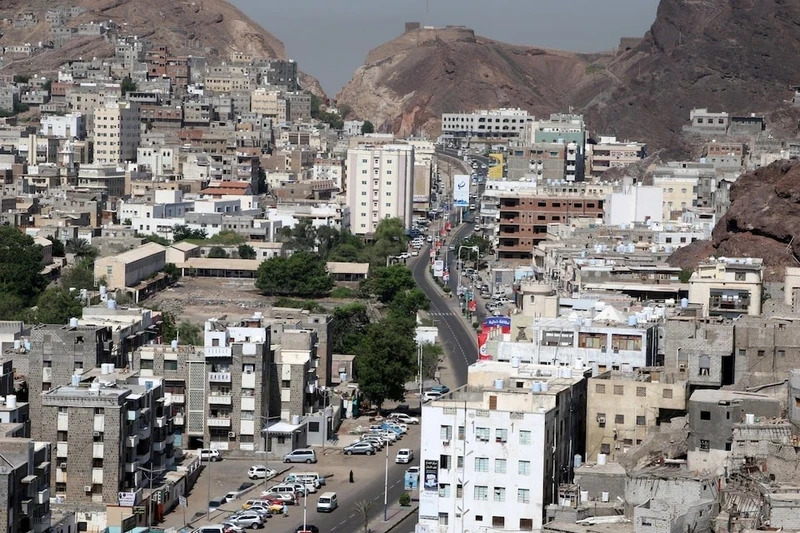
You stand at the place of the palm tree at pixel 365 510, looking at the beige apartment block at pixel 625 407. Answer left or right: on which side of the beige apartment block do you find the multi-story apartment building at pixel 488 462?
right

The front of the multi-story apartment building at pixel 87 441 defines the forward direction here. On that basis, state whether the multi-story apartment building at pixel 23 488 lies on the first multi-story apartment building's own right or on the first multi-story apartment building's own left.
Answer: on the first multi-story apartment building's own right

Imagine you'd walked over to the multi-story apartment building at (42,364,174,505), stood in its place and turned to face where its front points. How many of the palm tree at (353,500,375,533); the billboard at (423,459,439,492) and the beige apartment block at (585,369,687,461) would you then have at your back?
0
